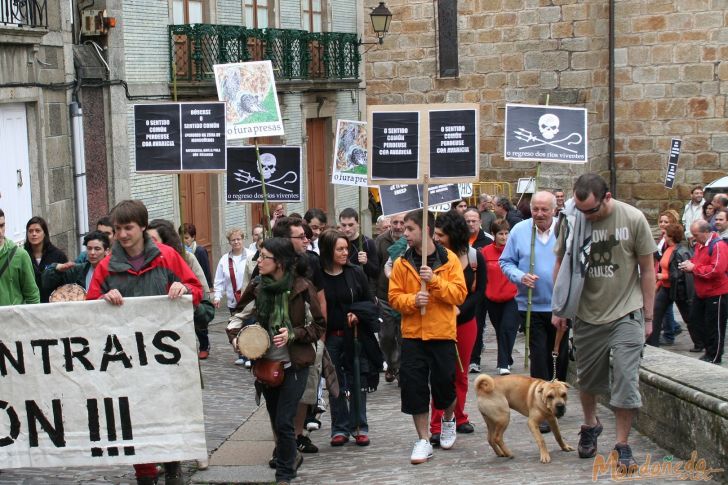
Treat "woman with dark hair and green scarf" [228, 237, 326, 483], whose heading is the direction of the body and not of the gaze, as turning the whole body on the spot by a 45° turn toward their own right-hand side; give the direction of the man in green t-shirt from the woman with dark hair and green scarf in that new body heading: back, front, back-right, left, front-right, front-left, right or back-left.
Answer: back

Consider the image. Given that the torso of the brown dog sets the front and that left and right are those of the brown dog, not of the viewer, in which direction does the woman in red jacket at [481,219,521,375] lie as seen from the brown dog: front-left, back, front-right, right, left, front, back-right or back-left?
back-left

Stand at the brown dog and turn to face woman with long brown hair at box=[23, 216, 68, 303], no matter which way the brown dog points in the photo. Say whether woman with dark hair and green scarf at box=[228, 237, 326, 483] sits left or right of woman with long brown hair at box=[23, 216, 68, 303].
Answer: left

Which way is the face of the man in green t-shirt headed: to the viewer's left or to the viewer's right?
to the viewer's left

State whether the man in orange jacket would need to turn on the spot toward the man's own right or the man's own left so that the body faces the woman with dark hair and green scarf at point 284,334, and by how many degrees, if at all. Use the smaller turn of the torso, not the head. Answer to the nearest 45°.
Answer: approximately 45° to the man's own right

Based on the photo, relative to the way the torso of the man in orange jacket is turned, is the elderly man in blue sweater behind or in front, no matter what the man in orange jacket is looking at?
behind

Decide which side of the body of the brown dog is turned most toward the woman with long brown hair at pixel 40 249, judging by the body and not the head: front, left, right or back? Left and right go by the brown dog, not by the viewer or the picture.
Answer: back

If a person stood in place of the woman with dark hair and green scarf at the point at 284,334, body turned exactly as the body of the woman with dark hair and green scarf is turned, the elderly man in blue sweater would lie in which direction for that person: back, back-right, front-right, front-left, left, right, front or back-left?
back

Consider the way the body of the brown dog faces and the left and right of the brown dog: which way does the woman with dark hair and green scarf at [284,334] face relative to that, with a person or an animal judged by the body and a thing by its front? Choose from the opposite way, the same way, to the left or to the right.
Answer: to the right

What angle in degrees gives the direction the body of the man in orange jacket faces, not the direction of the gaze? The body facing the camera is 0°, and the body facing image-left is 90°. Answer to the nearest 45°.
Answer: approximately 0°
